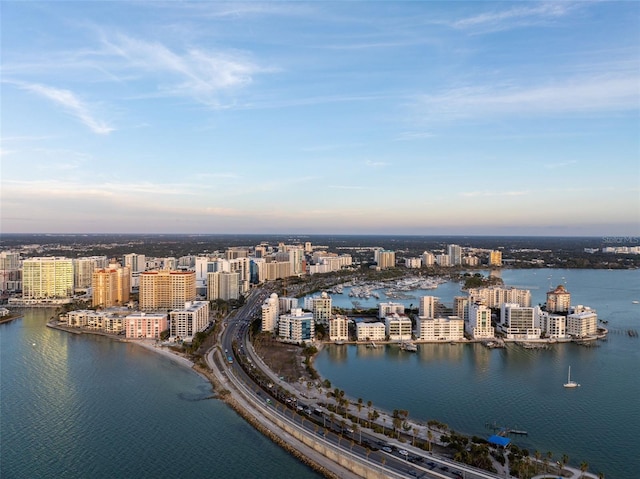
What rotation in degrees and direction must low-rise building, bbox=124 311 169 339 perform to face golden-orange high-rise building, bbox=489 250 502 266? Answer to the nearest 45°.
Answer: approximately 135° to its left

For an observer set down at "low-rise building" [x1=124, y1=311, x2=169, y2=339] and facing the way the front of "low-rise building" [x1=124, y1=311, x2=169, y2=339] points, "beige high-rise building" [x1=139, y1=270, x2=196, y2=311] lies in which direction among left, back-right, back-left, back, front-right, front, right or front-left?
back

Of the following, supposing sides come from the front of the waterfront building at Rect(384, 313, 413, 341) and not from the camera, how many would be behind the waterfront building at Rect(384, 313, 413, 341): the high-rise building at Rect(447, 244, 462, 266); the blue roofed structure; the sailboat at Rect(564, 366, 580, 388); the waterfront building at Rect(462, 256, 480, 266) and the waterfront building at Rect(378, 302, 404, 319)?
3

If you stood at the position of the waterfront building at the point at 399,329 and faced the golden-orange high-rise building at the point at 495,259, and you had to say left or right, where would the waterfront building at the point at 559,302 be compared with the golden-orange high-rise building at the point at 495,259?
right

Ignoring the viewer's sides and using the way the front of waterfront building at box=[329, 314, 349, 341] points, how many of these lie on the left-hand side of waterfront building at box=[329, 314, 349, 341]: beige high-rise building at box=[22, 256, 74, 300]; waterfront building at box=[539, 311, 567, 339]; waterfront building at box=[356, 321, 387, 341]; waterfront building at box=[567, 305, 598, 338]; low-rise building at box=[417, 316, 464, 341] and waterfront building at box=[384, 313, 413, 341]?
5

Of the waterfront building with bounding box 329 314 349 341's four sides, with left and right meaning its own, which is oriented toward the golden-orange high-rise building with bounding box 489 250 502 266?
back

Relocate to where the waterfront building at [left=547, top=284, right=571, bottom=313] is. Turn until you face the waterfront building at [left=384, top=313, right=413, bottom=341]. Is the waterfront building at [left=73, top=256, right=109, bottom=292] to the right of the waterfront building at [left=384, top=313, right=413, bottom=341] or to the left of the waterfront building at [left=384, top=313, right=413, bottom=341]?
right

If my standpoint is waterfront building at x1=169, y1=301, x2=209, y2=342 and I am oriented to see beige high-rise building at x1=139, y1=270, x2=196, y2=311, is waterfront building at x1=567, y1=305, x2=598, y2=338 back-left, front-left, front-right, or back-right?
back-right

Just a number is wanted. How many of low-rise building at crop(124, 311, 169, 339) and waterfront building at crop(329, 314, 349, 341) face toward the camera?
2

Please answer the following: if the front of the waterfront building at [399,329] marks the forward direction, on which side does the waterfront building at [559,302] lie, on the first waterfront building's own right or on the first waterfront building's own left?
on the first waterfront building's own left

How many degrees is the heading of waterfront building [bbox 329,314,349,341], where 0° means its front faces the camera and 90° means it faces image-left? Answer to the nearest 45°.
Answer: approximately 0°
